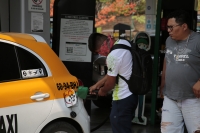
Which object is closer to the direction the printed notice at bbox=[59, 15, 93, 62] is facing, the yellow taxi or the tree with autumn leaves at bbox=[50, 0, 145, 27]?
the yellow taxi

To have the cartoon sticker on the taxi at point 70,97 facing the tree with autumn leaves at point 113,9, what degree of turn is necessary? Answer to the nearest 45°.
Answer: approximately 180°

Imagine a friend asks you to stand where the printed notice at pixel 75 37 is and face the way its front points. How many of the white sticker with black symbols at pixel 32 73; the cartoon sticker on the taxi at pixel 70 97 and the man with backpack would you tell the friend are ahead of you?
3

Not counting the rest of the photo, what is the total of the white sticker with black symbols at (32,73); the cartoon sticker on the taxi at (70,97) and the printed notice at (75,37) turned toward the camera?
3

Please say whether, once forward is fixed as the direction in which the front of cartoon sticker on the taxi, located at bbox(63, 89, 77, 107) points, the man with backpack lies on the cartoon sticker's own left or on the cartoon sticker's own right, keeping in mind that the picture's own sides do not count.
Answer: on the cartoon sticker's own left

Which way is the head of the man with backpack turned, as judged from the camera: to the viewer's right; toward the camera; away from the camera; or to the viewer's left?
to the viewer's left

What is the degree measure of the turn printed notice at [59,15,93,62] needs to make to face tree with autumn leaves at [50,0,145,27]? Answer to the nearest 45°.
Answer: approximately 180°

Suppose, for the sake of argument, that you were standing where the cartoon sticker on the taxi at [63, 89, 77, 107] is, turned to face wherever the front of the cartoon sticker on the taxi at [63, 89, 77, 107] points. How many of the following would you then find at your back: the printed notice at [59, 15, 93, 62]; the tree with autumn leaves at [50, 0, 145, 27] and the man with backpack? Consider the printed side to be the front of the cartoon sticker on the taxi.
2

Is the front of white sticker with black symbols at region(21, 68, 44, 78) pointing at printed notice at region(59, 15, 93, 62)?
no

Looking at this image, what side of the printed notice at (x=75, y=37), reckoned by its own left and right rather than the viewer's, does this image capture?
front

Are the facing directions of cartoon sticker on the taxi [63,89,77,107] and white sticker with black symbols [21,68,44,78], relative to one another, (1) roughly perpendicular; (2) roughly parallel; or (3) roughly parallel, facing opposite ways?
roughly parallel

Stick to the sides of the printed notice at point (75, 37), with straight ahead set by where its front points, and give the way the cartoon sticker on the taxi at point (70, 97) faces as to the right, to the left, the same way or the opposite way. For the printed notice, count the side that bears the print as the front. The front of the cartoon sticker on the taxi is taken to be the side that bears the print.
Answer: the same way

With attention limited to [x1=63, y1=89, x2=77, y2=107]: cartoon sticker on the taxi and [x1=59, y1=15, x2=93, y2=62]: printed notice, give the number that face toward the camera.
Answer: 2
